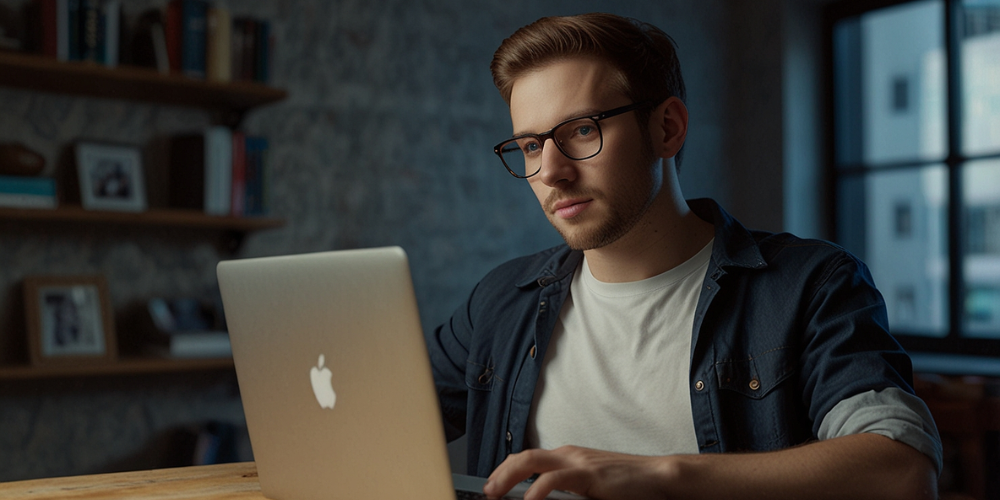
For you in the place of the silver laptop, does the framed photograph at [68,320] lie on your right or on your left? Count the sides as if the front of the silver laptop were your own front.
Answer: on your left

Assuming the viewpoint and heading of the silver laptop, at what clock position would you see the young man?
The young man is roughly at 12 o'clock from the silver laptop.

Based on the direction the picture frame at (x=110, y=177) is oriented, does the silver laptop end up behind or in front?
in front

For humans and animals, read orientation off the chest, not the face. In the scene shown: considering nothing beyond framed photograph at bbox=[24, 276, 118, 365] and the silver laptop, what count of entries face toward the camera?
1

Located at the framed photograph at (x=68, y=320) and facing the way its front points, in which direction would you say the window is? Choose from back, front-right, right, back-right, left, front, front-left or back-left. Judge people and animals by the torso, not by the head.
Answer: left

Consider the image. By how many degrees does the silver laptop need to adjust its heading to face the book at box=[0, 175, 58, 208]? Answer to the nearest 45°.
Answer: approximately 90° to its left

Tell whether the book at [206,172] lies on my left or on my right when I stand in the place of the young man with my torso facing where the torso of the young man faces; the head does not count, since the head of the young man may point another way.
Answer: on my right

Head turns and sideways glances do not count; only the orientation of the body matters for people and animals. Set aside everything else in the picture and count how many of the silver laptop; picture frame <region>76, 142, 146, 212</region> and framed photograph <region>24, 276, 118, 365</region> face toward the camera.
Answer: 2

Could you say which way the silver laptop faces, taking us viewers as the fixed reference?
facing away from the viewer and to the right of the viewer

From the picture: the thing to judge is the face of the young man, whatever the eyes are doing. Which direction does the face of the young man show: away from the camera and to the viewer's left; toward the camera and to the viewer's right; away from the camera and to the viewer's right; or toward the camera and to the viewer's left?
toward the camera and to the viewer's left
